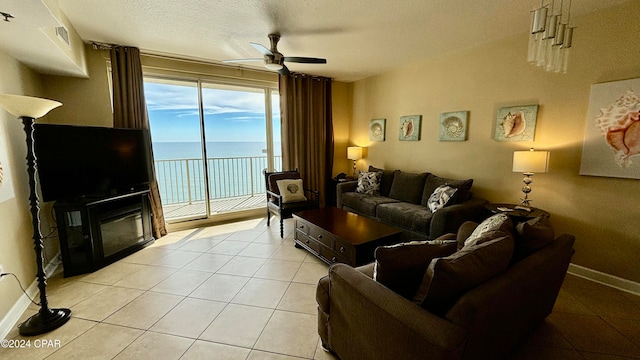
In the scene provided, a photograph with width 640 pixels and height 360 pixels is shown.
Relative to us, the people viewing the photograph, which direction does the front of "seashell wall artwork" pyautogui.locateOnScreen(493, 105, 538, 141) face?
facing the viewer and to the left of the viewer

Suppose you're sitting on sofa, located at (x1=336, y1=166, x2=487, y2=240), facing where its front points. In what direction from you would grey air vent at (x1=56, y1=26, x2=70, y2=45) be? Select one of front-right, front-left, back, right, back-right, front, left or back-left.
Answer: front

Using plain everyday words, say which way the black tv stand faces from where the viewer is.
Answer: facing the viewer and to the right of the viewer

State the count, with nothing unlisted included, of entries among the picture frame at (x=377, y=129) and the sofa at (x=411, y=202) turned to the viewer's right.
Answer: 0

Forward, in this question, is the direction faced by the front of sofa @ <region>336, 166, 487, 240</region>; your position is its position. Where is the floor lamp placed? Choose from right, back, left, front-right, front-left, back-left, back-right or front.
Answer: front

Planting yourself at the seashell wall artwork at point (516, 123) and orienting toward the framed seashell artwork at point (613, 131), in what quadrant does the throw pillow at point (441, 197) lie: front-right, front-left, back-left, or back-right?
back-right

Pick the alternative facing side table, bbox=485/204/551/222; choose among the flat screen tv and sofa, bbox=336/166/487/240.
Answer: the flat screen tv

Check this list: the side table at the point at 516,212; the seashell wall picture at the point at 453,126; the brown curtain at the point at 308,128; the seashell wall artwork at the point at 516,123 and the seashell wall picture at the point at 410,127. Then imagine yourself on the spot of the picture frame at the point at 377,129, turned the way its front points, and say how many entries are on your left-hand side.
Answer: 4

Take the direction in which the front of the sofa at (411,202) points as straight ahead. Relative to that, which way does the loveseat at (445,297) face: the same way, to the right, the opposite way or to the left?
to the right

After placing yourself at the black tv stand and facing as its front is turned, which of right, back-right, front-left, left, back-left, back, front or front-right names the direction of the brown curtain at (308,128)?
front-left

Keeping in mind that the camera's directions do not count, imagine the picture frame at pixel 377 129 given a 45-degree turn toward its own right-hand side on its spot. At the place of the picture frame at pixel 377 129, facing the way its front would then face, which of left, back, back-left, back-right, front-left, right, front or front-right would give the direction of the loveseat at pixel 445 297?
left

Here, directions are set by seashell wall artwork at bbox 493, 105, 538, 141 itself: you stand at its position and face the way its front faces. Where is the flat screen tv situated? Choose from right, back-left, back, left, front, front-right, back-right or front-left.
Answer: front

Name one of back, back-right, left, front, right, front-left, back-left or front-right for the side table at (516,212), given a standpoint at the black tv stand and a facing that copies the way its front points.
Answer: front

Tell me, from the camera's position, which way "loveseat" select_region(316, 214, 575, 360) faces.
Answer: facing away from the viewer and to the left of the viewer

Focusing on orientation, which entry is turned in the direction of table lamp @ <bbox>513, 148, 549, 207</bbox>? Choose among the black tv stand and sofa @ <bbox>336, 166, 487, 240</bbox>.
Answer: the black tv stand

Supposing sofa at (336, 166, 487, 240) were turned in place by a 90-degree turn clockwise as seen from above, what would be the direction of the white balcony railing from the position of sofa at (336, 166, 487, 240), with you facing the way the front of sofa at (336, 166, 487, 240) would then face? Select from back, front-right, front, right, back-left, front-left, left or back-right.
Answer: front-left

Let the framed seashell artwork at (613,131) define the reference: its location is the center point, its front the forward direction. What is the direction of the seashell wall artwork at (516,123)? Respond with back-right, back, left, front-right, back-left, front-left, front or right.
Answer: front-right
